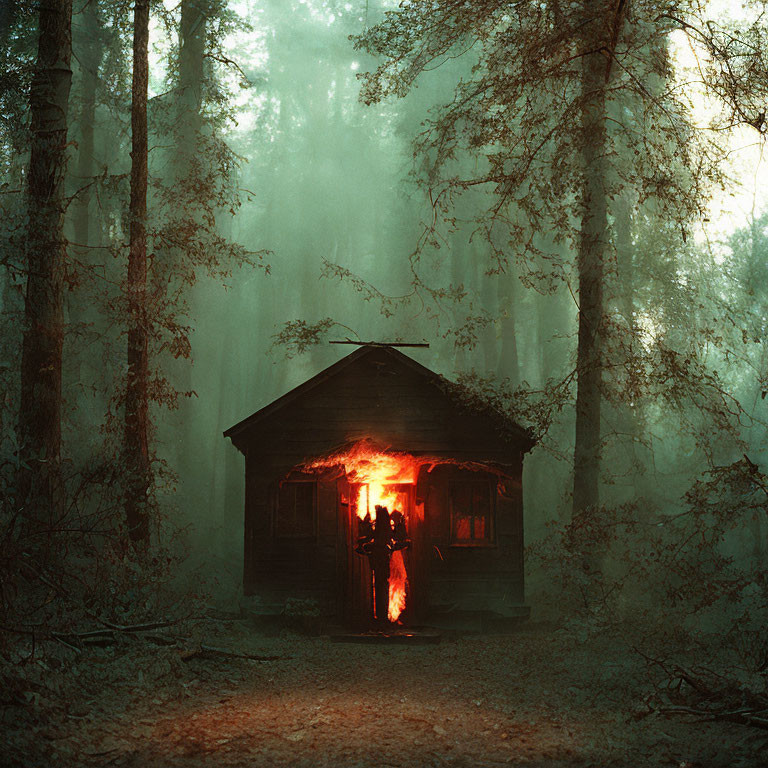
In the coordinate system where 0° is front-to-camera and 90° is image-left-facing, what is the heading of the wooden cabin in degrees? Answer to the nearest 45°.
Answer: approximately 0°

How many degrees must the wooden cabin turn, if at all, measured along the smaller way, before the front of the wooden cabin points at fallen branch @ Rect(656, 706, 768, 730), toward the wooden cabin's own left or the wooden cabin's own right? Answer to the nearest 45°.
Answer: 0° — it already faces it
